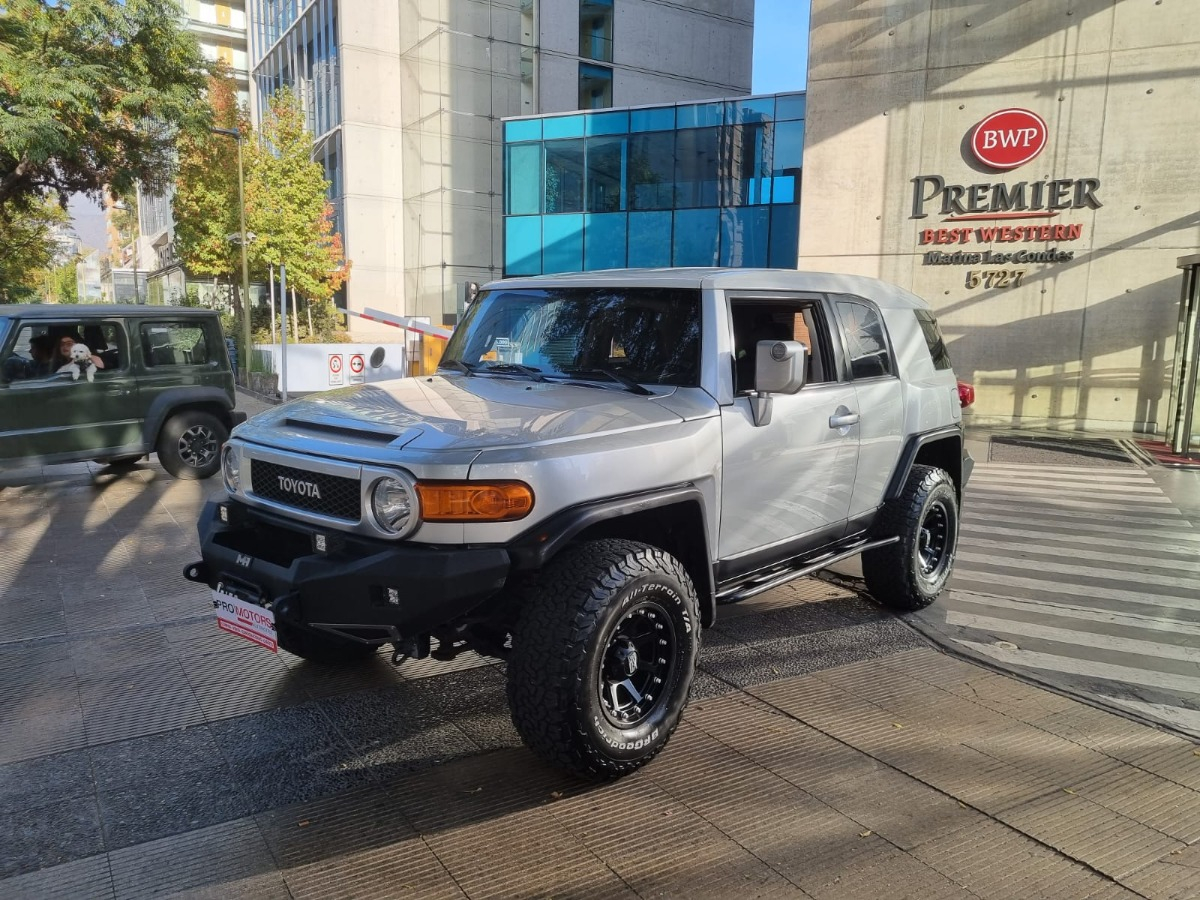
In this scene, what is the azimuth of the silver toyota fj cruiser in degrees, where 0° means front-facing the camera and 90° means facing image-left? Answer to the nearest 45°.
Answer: approximately 45°

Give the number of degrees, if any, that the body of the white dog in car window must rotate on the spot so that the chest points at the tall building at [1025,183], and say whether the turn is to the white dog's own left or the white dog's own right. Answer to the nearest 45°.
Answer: approximately 135° to the white dog's own left

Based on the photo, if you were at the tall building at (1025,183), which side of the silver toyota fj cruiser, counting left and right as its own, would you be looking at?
back

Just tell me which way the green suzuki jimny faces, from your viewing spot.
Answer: facing to the left of the viewer

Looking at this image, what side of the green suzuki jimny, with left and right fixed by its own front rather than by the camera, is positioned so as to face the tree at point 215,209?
right

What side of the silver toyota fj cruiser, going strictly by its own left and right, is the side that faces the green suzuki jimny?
right

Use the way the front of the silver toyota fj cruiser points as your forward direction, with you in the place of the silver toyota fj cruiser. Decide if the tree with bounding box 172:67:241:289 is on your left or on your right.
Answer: on your right

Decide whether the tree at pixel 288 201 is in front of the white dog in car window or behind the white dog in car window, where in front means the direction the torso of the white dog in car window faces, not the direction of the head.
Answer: behind

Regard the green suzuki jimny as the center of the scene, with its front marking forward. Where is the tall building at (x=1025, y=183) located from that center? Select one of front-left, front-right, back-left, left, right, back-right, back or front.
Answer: back
